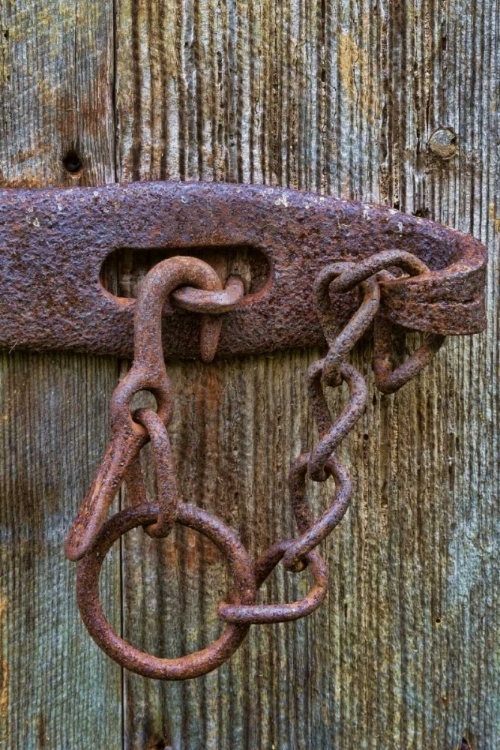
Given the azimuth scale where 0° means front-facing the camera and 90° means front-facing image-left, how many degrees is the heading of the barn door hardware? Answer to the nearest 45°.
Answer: approximately 0°
